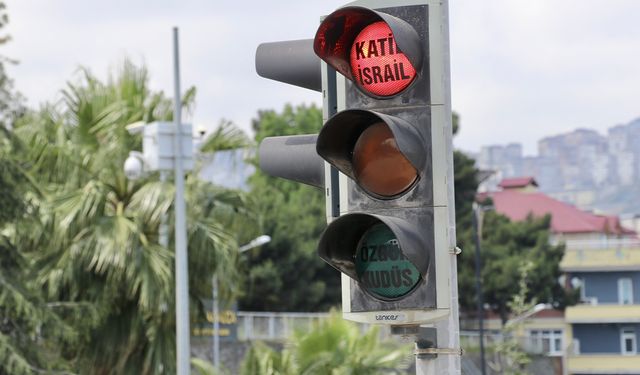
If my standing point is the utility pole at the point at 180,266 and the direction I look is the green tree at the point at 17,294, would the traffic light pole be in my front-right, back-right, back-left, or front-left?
back-left

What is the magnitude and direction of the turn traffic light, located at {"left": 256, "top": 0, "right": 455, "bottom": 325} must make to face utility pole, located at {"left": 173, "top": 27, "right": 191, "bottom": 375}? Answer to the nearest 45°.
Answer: approximately 135° to its right

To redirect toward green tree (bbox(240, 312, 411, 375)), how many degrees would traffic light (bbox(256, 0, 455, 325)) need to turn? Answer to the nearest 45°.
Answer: approximately 135° to its right

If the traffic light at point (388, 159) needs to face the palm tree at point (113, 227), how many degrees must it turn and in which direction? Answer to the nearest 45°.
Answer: approximately 135° to its right

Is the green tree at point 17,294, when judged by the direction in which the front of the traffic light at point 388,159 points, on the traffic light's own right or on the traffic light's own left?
on the traffic light's own right
